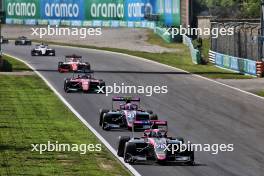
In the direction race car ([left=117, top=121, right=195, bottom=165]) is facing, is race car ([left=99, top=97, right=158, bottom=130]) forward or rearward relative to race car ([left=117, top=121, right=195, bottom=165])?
rearward

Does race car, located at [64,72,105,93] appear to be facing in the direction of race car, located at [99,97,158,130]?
yes

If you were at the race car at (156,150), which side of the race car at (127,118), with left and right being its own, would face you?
front

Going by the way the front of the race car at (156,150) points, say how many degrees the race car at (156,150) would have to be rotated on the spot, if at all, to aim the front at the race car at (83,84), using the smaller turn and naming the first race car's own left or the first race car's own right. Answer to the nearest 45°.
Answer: approximately 180°

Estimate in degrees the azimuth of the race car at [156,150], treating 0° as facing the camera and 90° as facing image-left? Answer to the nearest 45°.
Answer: approximately 0°

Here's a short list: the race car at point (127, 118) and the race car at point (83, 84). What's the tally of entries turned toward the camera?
2

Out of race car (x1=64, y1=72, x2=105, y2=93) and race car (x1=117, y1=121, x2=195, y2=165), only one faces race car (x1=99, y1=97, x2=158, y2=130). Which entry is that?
race car (x1=64, y1=72, x2=105, y2=93)

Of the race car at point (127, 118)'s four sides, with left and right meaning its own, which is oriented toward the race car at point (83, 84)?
back
